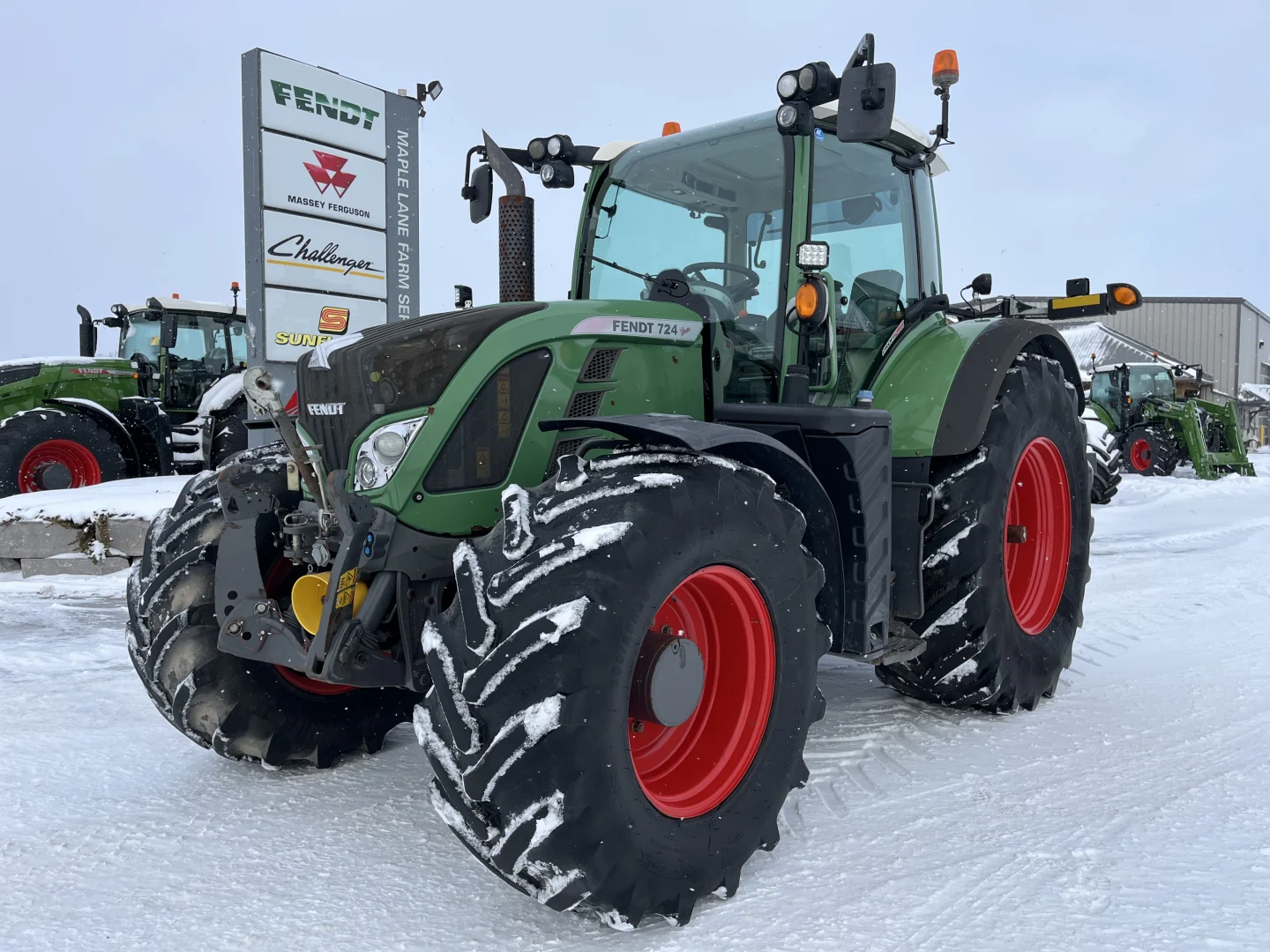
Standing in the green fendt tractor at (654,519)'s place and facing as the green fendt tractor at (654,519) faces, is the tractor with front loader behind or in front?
behind

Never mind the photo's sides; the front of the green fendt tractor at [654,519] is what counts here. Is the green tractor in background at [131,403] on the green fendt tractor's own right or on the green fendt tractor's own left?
on the green fendt tractor's own right

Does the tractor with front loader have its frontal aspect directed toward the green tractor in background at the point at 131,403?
no

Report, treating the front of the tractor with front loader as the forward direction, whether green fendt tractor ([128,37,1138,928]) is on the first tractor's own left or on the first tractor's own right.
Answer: on the first tractor's own right

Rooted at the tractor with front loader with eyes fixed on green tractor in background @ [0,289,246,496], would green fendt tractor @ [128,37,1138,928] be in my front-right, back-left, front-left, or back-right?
front-left

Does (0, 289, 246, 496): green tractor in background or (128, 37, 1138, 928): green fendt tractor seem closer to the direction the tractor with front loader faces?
the green fendt tractor

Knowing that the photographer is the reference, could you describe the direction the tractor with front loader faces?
facing the viewer and to the right of the viewer

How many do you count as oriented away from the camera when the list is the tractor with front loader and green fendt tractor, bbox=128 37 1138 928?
0

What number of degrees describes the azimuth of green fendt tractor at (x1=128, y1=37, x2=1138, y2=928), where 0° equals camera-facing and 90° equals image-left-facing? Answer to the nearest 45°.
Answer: approximately 45°
